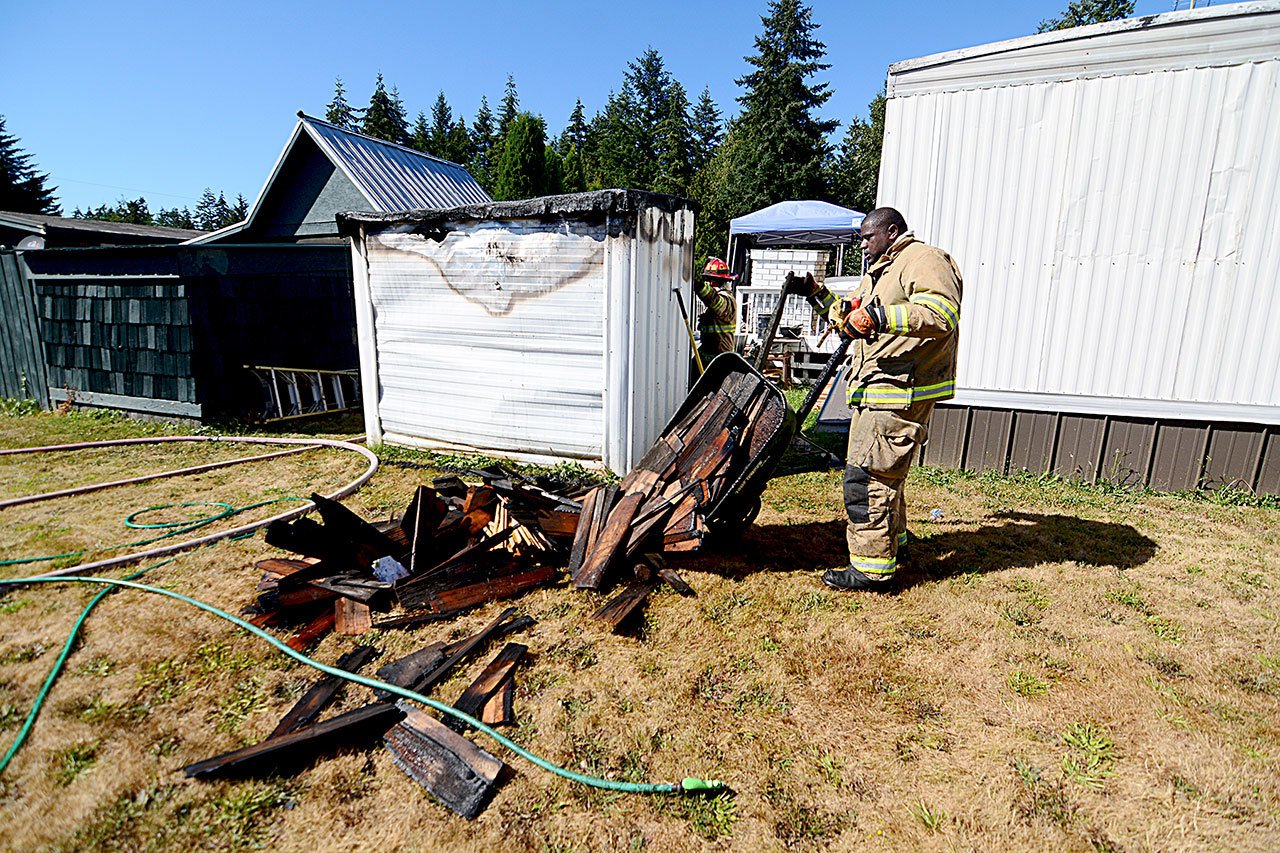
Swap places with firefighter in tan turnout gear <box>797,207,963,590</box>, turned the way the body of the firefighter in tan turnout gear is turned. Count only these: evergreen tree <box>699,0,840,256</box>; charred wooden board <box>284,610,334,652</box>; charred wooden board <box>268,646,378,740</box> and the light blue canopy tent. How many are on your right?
2

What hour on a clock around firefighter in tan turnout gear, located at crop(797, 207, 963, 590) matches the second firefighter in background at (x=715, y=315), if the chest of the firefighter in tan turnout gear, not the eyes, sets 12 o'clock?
The second firefighter in background is roughly at 2 o'clock from the firefighter in tan turnout gear.

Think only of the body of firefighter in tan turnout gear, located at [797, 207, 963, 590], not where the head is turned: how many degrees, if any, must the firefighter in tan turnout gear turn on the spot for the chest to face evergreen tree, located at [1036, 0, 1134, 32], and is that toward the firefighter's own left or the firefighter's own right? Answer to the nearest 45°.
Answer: approximately 90° to the firefighter's own right

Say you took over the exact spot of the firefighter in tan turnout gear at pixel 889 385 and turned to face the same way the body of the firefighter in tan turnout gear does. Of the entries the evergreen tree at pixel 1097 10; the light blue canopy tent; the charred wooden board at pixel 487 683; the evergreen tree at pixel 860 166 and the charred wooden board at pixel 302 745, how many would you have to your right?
3

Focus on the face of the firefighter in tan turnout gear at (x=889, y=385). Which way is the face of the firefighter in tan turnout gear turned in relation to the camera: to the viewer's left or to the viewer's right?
to the viewer's left

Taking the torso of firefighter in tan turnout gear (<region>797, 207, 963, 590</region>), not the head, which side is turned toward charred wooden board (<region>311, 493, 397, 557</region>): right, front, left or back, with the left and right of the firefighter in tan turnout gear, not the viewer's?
front

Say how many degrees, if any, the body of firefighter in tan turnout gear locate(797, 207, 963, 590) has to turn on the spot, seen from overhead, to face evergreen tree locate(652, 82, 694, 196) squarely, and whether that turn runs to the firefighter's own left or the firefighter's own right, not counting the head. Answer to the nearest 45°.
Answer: approximately 90° to the firefighter's own right

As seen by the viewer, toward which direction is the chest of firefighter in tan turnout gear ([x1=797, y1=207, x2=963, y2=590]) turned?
to the viewer's left

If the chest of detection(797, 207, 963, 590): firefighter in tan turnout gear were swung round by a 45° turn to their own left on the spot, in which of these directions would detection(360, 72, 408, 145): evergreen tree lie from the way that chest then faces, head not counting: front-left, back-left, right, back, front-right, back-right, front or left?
right
